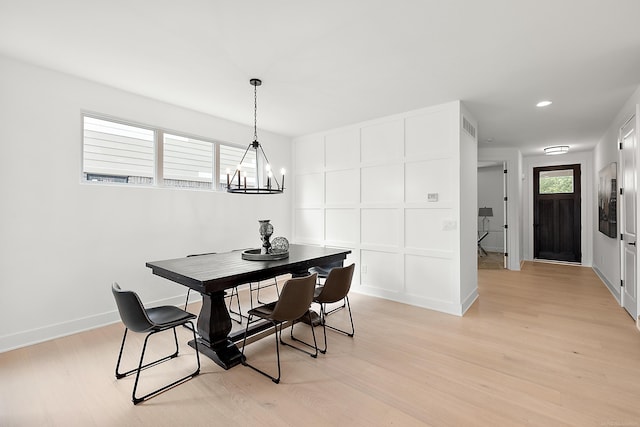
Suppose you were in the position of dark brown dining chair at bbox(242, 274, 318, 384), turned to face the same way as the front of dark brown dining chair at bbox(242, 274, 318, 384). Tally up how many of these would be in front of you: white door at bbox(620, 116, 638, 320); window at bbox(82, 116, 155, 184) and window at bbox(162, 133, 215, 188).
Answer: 2

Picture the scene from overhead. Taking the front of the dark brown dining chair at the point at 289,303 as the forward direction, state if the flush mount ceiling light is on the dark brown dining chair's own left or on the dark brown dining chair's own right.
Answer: on the dark brown dining chair's own right

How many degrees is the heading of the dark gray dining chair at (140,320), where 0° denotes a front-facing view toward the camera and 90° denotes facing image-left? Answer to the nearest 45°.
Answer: approximately 225°

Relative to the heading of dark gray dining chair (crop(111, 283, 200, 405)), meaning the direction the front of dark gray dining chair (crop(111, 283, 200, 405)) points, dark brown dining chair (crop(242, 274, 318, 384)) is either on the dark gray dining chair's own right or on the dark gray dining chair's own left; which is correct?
on the dark gray dining chair's own right

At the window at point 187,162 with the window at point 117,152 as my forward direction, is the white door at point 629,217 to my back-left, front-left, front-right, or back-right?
back-left

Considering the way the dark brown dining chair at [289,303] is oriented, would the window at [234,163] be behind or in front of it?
in front

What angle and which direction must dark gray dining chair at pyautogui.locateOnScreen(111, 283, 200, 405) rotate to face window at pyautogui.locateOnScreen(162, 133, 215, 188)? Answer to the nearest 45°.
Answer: approximately 45° to its left

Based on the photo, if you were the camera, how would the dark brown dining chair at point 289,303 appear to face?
facing away from the viewer and to the left of the viewer

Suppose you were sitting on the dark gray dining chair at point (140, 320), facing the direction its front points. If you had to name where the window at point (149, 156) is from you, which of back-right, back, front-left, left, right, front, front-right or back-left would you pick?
front-left

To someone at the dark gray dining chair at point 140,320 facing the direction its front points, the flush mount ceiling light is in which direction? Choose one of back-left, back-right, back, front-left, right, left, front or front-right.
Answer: front-right

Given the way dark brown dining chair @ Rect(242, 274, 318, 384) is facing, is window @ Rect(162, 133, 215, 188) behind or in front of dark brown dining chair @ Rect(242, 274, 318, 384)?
in front

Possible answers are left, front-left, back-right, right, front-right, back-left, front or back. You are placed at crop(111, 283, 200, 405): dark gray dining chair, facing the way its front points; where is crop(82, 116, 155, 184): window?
front-left

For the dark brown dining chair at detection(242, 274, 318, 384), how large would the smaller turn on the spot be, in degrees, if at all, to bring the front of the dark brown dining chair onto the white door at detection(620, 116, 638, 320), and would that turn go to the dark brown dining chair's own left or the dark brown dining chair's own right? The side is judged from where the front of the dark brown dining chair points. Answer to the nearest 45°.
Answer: approximately 135° to the dark brown dining chair's own right

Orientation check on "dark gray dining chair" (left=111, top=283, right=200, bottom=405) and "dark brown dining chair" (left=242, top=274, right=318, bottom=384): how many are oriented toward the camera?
0
